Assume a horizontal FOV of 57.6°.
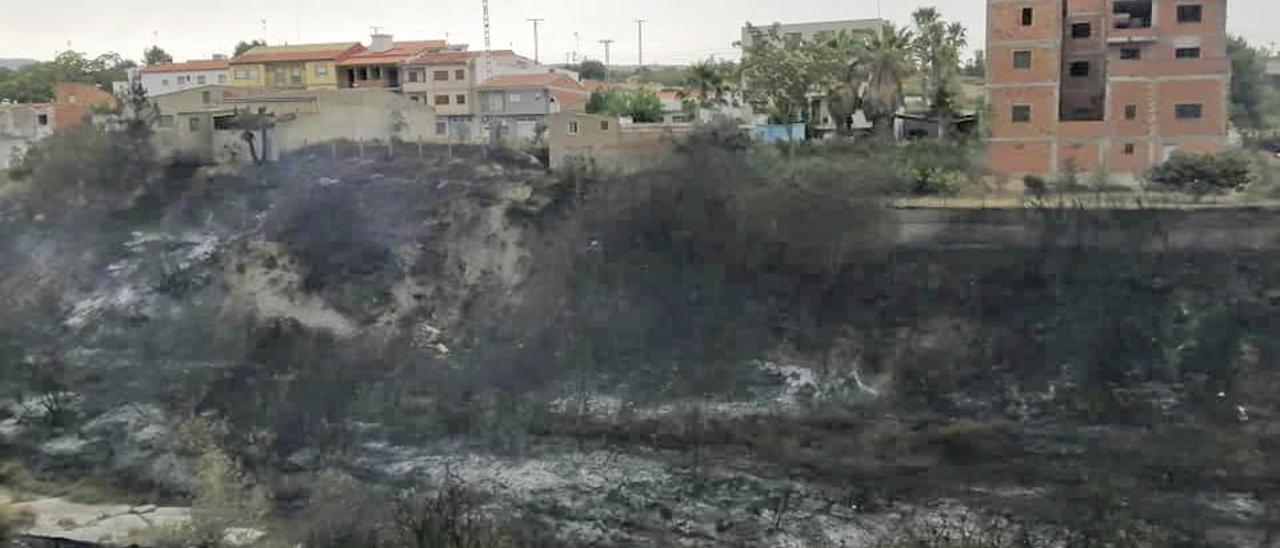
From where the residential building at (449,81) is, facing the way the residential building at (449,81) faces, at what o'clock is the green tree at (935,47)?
The green tree is roughly at 10 o'clock from the residential building.

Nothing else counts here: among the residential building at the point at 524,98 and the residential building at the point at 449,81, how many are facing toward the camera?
2

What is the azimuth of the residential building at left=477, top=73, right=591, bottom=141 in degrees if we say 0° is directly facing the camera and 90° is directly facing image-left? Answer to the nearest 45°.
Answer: approximately 0°

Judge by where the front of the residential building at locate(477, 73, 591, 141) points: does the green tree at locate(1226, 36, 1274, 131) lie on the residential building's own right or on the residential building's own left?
on the residential building's own left
